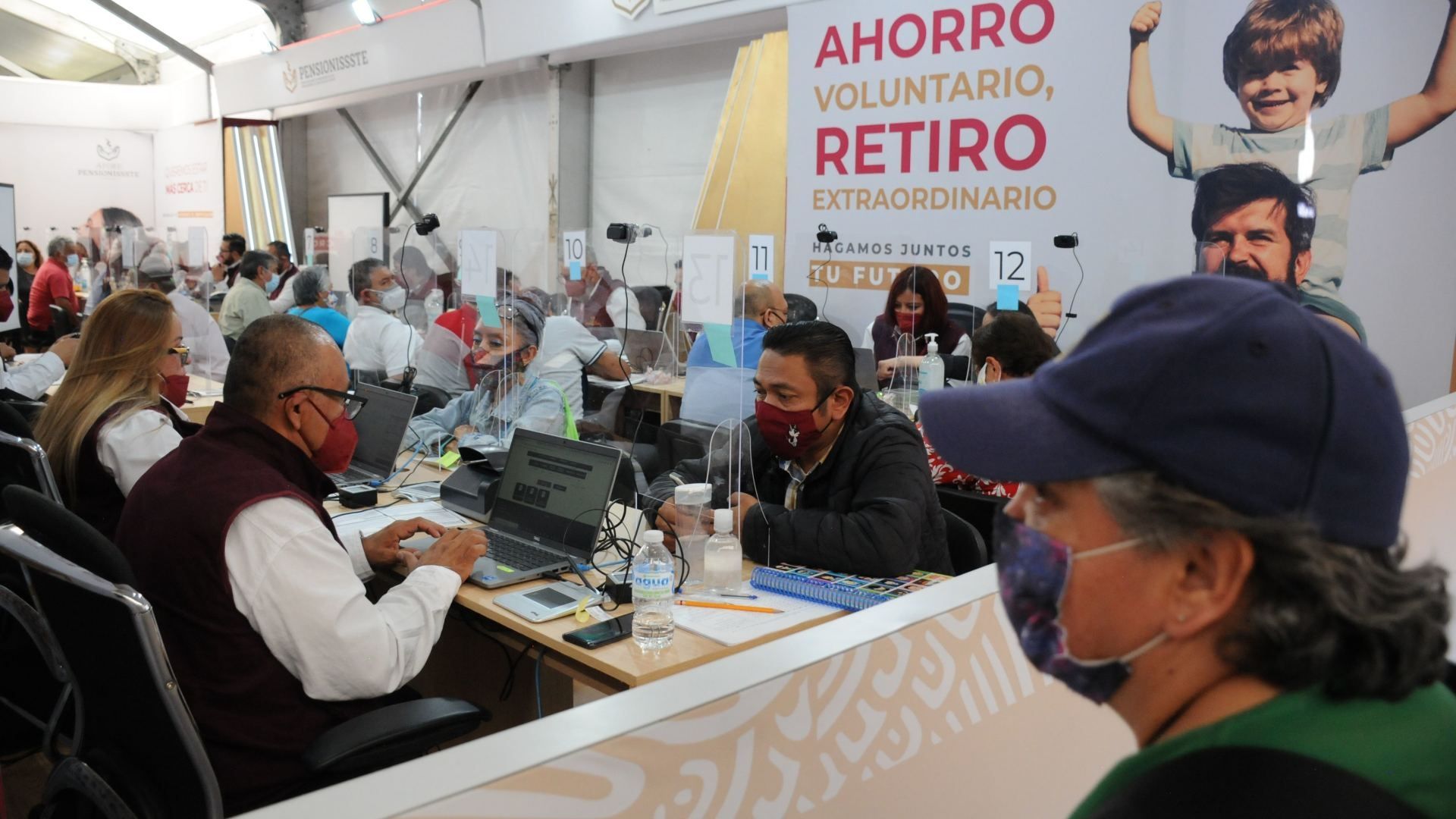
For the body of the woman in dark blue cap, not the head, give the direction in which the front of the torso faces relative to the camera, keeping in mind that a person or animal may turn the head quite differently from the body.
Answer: to the viewer's left

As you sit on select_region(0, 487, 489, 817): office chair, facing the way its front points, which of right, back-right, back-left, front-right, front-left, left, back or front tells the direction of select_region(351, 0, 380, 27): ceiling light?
front-left

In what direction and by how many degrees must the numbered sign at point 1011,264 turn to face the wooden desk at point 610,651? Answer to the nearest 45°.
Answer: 0° — it already faces it

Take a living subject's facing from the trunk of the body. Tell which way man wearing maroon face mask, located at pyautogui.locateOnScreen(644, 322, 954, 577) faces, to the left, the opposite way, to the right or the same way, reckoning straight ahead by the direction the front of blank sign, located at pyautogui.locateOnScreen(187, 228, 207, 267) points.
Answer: to the right

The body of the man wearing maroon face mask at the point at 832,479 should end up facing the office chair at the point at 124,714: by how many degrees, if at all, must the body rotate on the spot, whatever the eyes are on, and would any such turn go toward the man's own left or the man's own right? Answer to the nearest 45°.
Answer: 0° — they already face it

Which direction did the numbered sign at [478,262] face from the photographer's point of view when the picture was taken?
facing away from the viewer

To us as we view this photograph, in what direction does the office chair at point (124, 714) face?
facing away from the viewer and to the right of the viewer

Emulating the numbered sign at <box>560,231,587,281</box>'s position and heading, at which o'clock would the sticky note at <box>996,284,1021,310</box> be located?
The sticky note is roughly at 10 o'clock from the numbered sign.

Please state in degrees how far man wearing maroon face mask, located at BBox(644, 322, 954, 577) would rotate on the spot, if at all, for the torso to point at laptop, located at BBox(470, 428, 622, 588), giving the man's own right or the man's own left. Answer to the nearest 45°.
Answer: approximately 45° to the man's own right

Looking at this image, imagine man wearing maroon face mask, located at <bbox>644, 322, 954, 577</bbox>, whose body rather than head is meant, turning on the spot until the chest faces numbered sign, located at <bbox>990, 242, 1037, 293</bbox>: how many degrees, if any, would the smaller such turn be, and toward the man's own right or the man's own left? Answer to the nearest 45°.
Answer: approximately 135° to the man's own right

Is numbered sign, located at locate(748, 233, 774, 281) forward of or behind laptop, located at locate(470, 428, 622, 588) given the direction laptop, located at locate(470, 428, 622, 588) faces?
behind

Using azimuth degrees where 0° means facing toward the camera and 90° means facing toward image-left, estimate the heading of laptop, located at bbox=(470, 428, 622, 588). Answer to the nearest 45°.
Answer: approximately 45°
